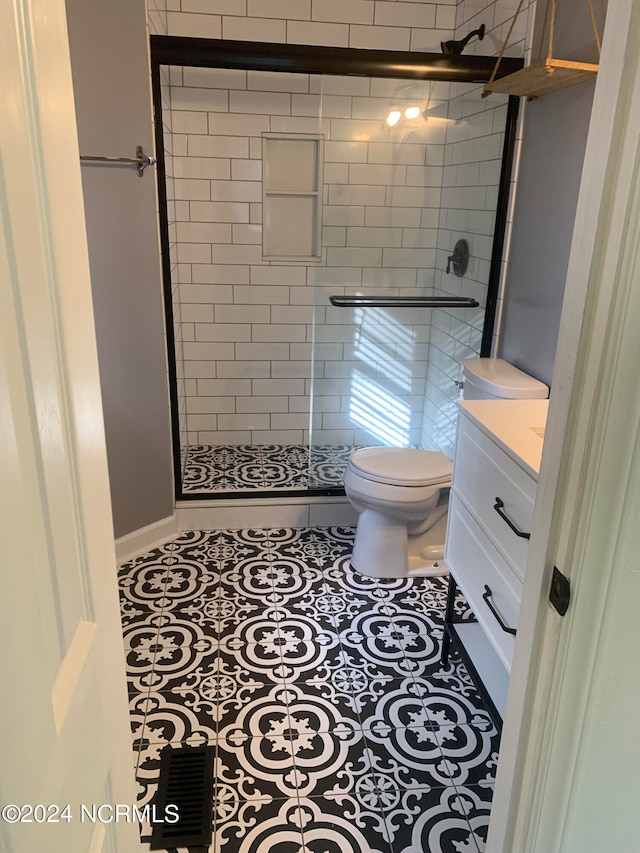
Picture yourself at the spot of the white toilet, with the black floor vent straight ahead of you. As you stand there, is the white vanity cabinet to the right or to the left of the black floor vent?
left

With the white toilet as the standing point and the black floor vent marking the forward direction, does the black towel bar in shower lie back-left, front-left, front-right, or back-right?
back-right

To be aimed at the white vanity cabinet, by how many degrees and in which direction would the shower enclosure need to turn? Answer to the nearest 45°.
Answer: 0° — it already faces it

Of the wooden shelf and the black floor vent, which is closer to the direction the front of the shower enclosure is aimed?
the black floor vent

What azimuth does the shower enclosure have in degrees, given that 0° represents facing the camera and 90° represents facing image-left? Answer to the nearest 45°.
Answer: approximately 0°

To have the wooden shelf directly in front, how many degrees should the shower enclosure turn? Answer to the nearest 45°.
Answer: approximately 45° to its left

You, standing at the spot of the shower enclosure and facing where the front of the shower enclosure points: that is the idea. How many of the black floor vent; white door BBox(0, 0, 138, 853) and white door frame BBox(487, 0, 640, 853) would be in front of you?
3

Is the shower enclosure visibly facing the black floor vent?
yes
